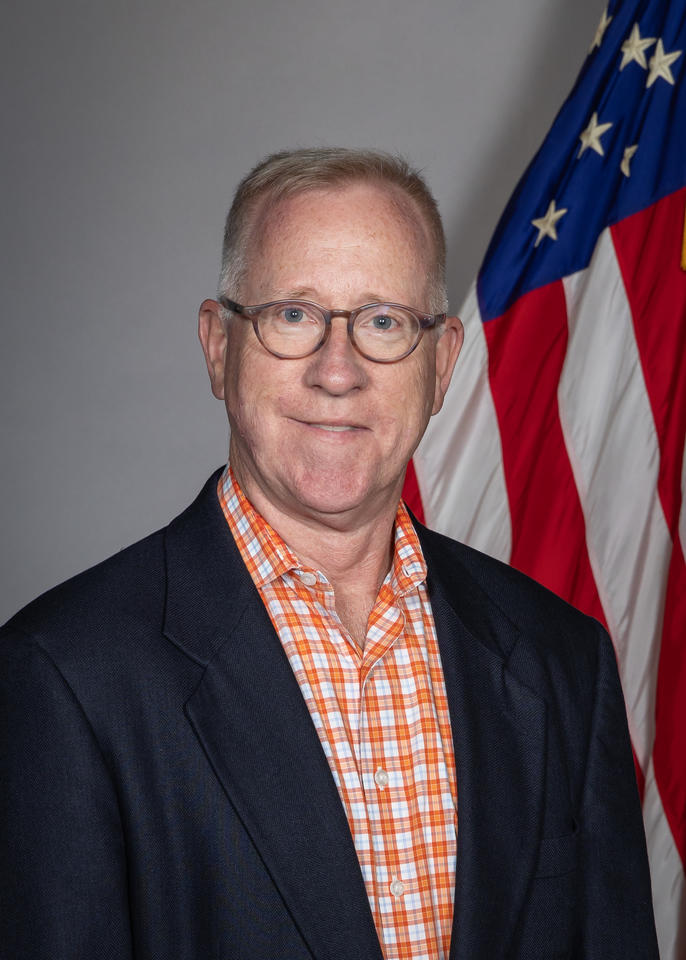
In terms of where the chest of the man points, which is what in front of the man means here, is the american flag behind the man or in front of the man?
behind

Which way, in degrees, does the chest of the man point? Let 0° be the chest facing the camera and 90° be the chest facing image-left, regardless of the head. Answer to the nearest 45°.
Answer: approximately 0°
